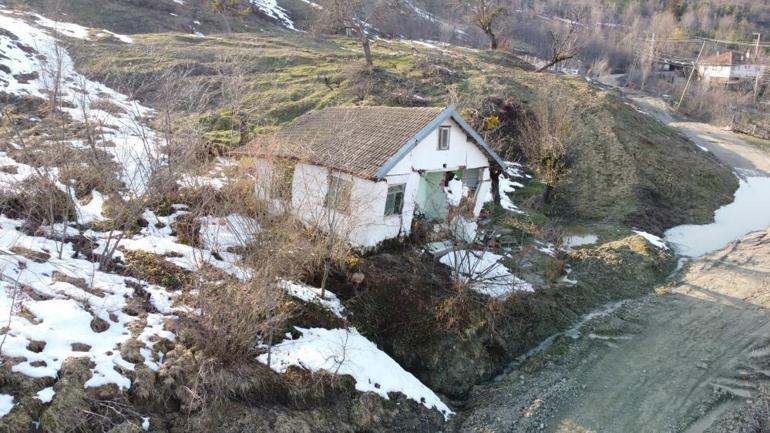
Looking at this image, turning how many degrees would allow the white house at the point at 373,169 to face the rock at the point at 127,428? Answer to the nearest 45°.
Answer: approximately 45° to its right

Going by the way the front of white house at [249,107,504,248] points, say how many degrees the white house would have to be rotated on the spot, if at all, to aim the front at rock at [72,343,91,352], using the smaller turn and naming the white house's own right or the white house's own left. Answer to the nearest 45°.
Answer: approximately 90° to the white house's own right

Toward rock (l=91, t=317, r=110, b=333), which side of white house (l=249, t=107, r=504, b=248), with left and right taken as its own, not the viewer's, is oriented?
right

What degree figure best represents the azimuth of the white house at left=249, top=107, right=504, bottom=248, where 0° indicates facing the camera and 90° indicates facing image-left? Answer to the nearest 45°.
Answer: approximately 315°

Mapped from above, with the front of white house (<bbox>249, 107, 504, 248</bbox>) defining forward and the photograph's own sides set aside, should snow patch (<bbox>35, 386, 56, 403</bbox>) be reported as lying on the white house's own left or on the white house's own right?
on the white house's own right

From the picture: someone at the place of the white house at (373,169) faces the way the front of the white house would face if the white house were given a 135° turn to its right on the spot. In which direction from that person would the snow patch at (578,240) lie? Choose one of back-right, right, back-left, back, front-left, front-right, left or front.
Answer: back-right

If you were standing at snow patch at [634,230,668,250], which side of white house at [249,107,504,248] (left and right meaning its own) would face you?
front
